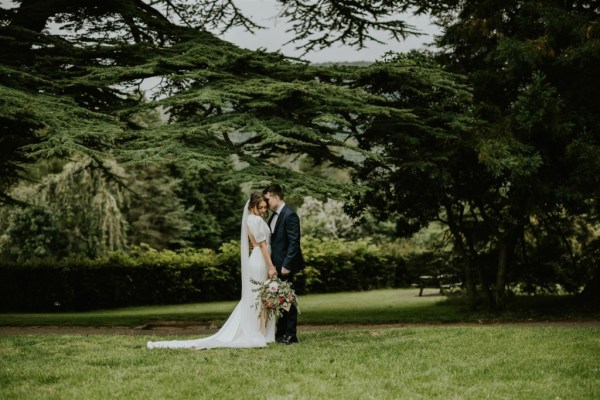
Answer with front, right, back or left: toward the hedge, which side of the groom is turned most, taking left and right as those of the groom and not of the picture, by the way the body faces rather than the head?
right

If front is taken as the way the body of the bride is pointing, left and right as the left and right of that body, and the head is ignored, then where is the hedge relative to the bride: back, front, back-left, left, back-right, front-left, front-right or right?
left

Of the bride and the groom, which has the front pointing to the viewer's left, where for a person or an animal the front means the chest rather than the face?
the groom

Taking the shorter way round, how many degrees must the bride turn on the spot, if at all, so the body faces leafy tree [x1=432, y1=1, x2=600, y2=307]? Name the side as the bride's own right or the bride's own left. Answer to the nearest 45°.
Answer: approximately 45° to the bride's own left

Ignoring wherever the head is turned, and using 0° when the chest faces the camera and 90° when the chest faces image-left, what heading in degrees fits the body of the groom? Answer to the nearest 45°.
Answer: approximately 90°

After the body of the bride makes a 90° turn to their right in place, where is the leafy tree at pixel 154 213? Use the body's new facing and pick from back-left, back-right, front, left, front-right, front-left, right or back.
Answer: back

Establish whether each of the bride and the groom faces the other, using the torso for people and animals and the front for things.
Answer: yes

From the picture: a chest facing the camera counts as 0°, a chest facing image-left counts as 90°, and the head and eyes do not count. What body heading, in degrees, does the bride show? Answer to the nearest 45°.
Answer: approximately 270°

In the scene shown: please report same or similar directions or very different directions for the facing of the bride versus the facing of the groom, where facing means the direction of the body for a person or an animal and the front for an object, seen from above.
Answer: very different directions
